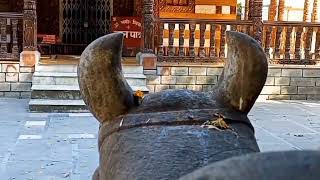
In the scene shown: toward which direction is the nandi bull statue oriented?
away from the camera

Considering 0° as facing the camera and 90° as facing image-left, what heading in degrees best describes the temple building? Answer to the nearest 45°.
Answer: approximately 0°

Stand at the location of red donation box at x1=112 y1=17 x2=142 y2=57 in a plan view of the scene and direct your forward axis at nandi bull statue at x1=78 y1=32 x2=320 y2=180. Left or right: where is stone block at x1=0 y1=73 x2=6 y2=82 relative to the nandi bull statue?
right

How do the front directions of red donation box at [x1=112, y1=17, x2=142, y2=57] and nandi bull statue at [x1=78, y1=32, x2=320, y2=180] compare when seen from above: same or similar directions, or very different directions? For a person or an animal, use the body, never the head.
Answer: very different directions

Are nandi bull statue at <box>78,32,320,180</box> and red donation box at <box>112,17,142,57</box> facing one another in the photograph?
yes

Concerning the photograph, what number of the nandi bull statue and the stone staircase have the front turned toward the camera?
1

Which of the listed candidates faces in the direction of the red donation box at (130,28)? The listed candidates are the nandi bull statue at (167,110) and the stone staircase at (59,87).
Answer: the nandi bull statue

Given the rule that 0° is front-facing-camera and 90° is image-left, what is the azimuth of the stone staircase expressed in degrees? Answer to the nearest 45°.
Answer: approximately 0°

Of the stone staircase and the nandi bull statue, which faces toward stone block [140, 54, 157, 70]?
the nandi bull statue
